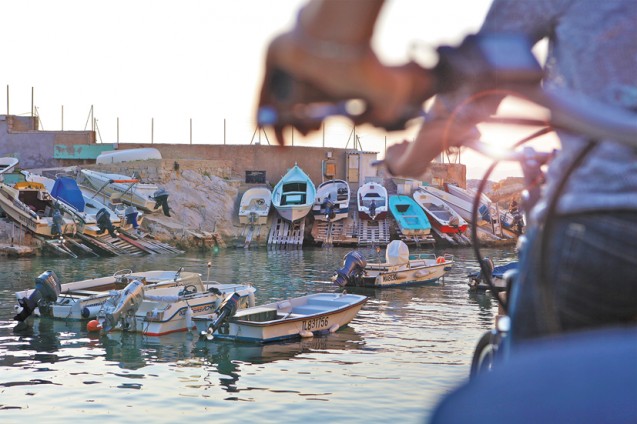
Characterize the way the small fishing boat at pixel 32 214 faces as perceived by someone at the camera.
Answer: facing away from the viewer and to the left of the viewer

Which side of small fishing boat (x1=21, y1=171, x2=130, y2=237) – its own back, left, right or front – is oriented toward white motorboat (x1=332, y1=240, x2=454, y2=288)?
back

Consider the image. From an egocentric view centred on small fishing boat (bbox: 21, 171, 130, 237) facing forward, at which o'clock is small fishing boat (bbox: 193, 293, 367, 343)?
small fishing boat (bbox: 193, 293, 367, 343) is roughly at 7 o'clock from small fishing boat (bbox: 21, 171, 130, 237).

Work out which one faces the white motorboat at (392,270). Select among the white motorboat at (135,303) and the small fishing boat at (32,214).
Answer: the white motorboat at (135,303)

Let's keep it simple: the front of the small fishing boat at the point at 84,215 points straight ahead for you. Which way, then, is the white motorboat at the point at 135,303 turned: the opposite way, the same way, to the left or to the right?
to the right

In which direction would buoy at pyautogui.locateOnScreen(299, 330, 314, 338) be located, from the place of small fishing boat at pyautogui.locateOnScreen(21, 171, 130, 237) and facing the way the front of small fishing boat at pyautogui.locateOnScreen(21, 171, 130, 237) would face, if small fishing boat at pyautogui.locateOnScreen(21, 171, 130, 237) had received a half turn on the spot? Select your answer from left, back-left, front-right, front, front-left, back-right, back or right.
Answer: front-right

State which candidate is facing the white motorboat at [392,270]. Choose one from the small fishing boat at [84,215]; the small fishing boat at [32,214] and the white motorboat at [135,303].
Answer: the white motorboat at [135,303]

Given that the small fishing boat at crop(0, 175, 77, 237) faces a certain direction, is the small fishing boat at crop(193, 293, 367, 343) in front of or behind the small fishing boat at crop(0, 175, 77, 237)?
behind

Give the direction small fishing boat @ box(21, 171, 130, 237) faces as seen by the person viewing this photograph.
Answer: facing away from the viewer and to the left of the viewer

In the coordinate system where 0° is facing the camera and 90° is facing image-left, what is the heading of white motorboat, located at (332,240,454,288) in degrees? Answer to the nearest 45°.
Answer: approximately 225°

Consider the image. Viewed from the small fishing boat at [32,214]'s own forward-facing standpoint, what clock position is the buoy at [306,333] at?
The buoy is roughly at 7 o'clock from the small fishing boat.

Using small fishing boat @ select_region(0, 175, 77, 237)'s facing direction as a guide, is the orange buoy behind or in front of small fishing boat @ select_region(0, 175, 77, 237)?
behind

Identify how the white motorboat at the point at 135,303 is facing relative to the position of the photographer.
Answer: facing away from the viewer and to the right of the viewer

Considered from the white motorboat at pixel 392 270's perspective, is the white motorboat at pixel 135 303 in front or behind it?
behind

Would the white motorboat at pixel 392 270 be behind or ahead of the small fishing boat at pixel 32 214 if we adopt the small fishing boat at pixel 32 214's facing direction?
behind
